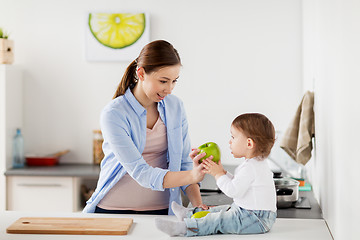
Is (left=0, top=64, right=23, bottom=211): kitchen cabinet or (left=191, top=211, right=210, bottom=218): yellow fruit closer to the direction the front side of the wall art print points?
the yellow fruit

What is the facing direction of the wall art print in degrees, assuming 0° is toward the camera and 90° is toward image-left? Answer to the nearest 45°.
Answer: approximately 0°

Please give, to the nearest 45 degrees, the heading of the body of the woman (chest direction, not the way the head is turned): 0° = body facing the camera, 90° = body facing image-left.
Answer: approximately 315°

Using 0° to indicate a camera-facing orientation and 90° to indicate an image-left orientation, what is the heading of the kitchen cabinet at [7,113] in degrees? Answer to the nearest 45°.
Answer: approximately 0°

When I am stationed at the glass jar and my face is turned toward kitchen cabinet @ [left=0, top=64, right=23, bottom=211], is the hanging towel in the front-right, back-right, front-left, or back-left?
back-left

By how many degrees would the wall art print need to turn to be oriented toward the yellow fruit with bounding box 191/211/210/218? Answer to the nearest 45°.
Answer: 0° — it already faces it

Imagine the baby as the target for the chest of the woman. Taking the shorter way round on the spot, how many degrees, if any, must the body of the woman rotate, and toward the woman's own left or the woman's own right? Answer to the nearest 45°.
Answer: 0° — they already face them

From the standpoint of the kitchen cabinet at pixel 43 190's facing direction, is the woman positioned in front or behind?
in front

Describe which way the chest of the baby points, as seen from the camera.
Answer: to the viewer's left
